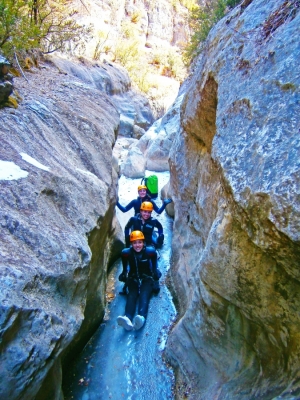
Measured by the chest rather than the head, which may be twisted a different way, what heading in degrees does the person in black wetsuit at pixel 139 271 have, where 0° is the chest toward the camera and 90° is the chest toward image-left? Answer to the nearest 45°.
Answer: approximately 0°
